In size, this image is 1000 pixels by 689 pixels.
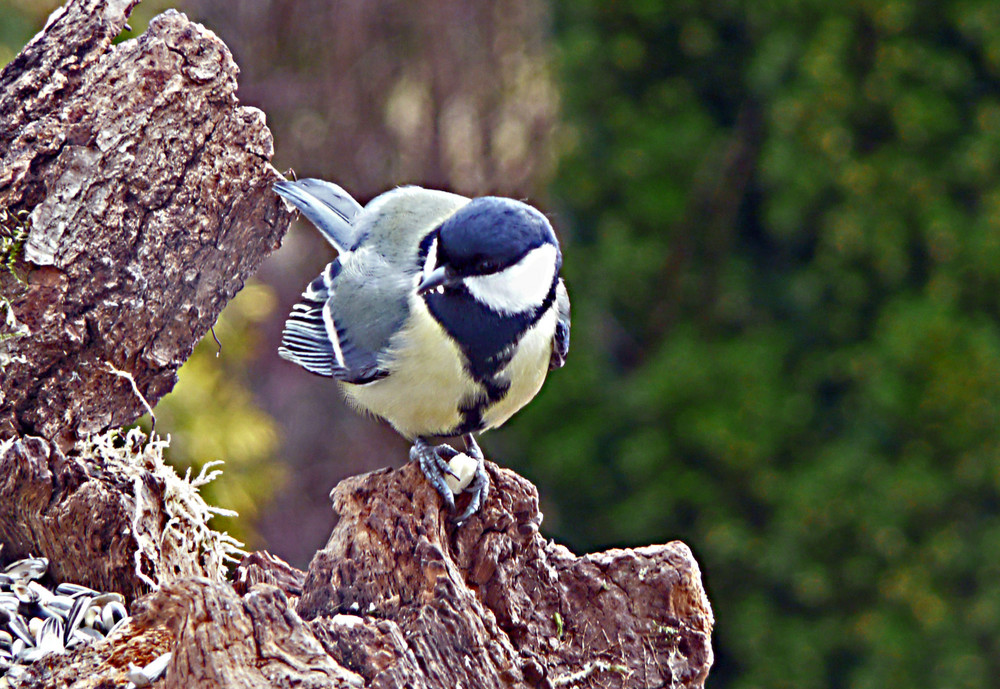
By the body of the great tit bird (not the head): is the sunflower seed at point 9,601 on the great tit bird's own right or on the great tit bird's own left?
on the great tit bird's own right

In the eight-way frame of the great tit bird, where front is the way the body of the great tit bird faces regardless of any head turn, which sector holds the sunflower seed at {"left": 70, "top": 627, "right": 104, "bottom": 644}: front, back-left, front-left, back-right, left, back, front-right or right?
right

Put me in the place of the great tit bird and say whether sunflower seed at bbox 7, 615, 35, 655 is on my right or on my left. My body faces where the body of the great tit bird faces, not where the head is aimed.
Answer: on my right

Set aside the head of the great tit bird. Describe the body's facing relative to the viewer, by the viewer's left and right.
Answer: facing the viewer and to the right of the viewer

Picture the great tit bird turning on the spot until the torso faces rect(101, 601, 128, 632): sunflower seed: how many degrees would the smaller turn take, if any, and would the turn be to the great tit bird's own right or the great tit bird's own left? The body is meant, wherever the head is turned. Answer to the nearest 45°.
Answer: approximately 90° to the great tit bird's own right

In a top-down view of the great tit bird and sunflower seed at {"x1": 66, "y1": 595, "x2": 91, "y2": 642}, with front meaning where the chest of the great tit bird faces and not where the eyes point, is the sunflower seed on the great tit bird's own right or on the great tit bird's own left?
on the great tit bird's own right

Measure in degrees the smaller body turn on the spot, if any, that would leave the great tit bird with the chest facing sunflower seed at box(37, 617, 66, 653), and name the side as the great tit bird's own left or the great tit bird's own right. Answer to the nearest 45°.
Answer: approximately 90° to the great tit bird's own right
